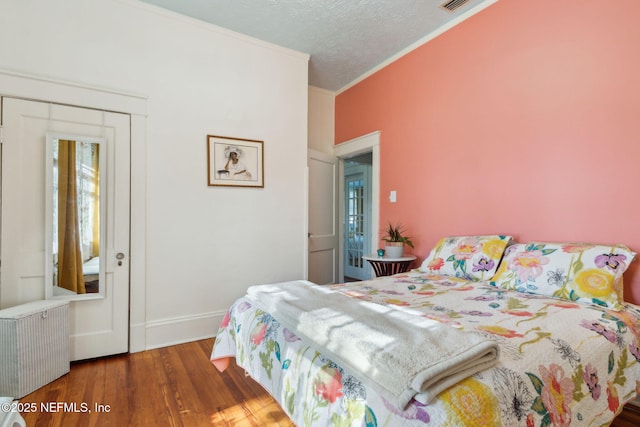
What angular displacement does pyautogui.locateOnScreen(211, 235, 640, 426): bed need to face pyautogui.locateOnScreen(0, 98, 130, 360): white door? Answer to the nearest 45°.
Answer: approximately 45° to its right

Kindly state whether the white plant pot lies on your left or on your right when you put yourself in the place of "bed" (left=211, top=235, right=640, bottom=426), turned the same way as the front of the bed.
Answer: on your right

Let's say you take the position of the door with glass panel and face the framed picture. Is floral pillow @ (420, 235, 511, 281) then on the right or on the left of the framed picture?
left

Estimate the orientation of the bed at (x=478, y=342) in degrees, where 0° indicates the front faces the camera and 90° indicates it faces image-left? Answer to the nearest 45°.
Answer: approximately 45°

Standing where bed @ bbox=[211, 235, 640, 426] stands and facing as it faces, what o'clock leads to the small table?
The small table is roughly at 4 o'clock from the bed.

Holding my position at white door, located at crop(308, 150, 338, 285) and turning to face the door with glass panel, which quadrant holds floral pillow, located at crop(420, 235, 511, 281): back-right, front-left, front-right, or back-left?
back-right

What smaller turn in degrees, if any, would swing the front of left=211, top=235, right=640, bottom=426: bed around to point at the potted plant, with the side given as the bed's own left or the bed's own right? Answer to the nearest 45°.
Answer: approximately 135° to the bed's own right

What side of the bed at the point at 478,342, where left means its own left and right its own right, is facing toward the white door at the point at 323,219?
right
